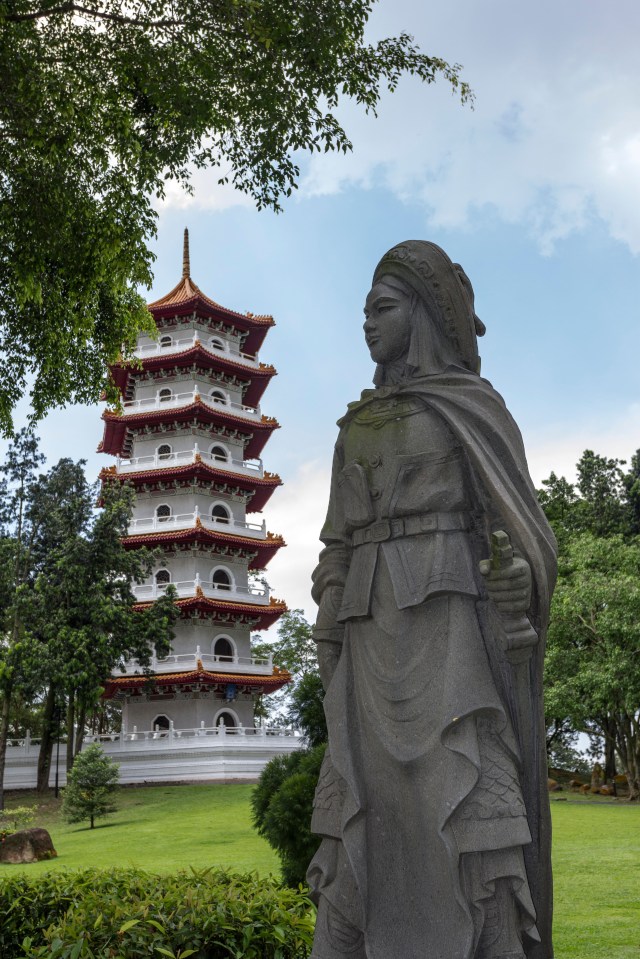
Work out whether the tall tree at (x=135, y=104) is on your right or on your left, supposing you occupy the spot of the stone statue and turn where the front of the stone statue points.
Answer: on your right

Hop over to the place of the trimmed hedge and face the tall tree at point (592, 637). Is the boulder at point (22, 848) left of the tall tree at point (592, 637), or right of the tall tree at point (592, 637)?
left

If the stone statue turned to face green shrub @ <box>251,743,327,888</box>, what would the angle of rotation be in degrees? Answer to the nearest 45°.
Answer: approximately 135° to its right

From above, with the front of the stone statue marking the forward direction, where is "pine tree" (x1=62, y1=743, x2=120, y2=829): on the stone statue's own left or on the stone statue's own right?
on the stone statue's own right

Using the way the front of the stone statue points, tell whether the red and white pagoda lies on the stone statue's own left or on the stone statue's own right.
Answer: on the stone statue's own right

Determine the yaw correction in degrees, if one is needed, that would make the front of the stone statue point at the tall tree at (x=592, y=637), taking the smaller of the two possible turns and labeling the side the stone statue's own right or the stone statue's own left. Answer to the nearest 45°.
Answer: approximately 135° to the stone statue's own right

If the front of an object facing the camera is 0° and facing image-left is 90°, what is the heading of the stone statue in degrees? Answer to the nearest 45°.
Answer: approximately 45°

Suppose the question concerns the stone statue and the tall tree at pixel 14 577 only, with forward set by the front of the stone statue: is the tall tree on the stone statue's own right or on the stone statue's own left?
on the stone statue's own right
